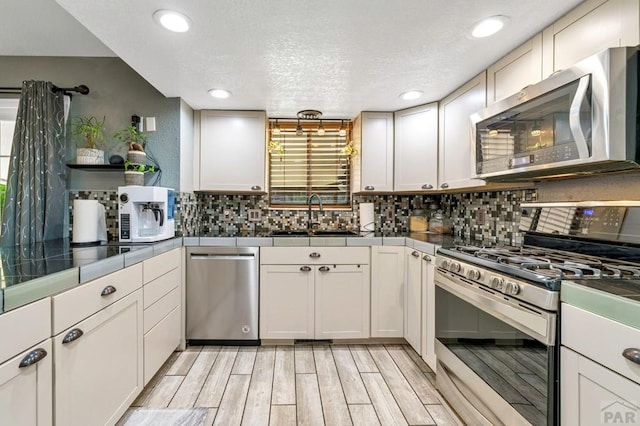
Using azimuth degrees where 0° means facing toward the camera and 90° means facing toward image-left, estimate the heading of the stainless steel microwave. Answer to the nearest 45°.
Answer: approximately 45°

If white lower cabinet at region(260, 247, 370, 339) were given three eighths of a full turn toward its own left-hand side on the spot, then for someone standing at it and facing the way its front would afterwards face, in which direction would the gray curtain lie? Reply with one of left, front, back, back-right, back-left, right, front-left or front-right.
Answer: back-left

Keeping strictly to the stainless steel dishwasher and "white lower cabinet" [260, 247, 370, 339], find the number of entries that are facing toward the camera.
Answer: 2

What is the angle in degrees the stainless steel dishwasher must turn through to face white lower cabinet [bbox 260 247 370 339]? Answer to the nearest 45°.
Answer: approximately 90° to its left

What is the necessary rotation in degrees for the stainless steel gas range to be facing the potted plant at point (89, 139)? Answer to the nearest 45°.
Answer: approximately 45° to its right

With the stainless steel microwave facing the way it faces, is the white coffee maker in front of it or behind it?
in front

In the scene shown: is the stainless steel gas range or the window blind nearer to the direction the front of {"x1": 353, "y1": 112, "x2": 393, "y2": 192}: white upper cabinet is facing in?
the stainless steel gas range

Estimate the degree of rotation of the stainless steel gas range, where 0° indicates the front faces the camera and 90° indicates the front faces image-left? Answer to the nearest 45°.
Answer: approximately 45°

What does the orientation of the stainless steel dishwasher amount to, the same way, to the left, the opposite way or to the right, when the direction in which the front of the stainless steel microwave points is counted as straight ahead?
to the left

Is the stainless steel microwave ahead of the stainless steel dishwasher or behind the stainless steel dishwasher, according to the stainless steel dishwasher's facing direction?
ahead

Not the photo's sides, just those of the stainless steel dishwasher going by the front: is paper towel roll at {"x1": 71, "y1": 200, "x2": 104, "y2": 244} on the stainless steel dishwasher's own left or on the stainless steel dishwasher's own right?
on the stainless steel dishwasher's own right

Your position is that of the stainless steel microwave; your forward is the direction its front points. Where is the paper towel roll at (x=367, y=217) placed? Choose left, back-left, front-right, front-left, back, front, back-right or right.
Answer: right

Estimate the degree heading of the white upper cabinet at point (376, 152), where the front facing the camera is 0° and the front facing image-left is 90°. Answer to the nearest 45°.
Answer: approximately 0°
